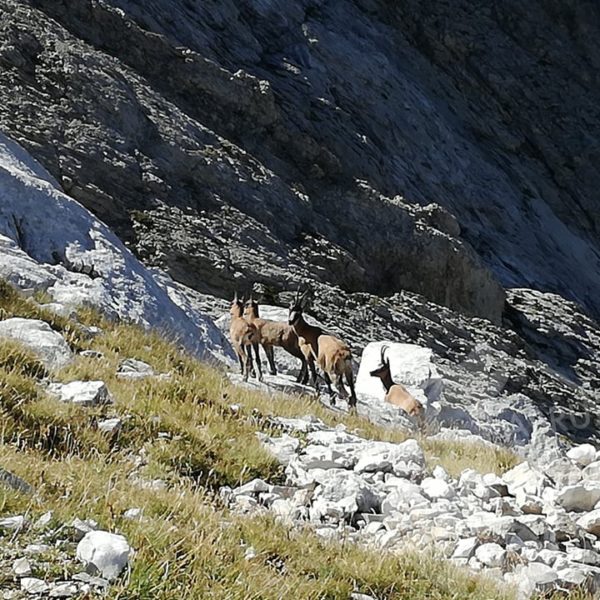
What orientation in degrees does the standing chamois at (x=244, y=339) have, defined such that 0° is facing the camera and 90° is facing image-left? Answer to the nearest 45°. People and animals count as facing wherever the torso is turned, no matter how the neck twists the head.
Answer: approximately 45°

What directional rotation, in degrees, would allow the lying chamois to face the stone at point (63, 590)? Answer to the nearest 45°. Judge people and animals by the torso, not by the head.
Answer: approximately 90° to its left

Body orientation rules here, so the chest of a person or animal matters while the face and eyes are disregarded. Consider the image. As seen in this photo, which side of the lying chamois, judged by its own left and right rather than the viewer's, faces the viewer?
left

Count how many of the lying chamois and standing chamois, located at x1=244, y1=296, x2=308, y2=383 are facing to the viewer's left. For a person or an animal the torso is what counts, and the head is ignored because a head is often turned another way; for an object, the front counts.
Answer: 2

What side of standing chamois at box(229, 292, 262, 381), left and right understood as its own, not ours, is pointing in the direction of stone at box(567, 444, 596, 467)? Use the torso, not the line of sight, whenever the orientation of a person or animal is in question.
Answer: left

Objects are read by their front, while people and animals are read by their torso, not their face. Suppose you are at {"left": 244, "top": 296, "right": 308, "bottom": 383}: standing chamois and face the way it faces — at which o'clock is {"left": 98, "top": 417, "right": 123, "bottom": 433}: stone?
The stone is roughly at 9 o'clock from the standing chamois.

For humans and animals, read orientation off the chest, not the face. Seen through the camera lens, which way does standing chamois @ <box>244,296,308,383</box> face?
facing to the left of the viewer

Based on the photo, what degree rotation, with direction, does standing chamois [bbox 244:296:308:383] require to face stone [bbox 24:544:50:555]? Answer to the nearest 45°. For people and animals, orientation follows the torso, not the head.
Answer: approximately 90° to its left

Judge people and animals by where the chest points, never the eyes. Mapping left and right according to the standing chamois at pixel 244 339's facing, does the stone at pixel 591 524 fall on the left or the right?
on its left

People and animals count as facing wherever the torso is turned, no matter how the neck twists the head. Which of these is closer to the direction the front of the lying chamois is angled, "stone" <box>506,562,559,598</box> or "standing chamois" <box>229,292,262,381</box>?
the standing chamois

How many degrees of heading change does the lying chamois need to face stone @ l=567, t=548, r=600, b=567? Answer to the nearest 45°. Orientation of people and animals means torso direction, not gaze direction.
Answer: approximately 90° to its left
